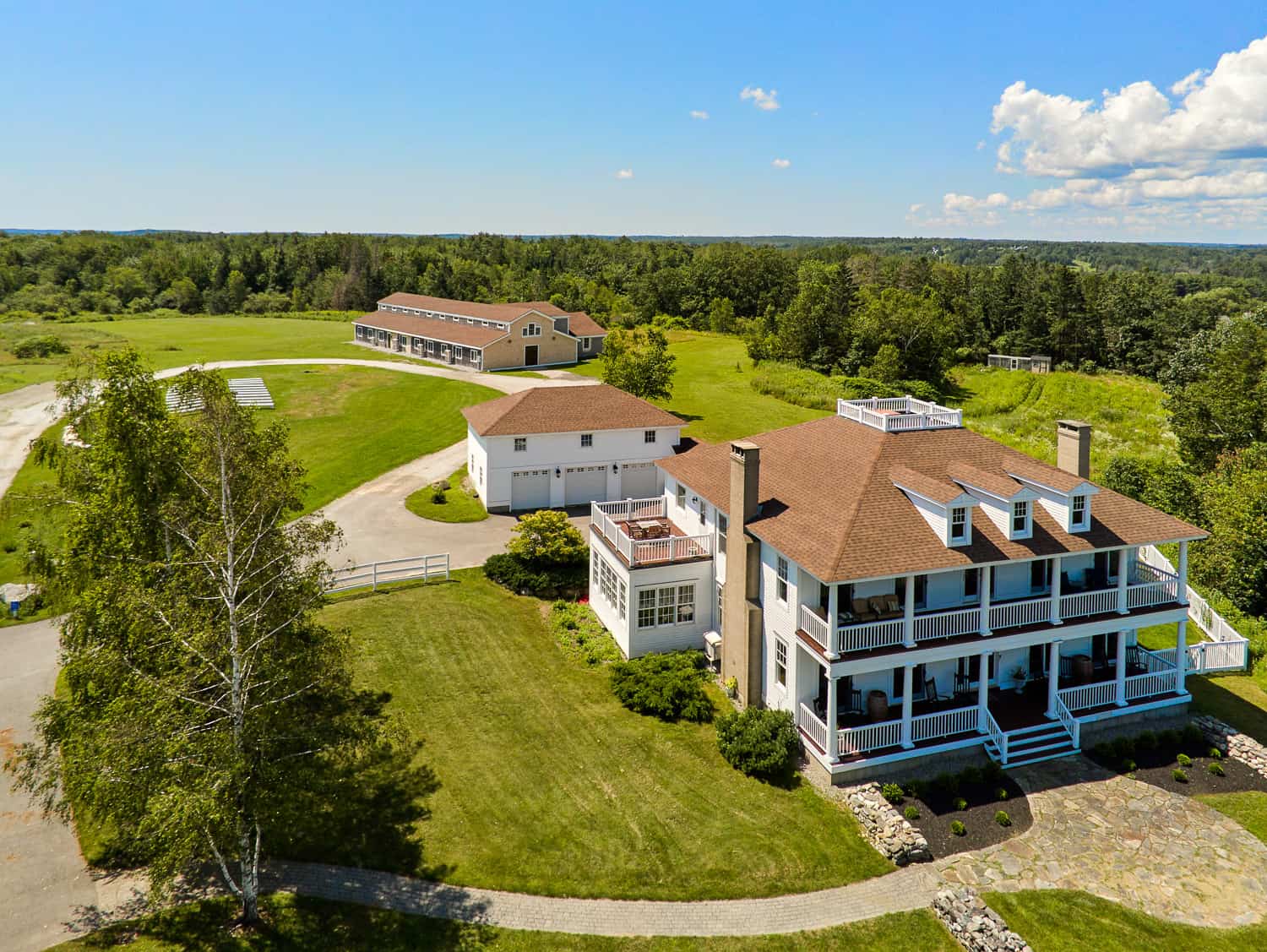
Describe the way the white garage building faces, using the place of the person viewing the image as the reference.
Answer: facing the viewer

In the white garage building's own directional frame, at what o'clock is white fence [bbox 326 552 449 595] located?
The white fence is roughly at 1 o'clock from the white garage building.

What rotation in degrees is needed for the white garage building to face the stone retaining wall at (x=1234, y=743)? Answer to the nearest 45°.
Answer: approximately 45° to its left

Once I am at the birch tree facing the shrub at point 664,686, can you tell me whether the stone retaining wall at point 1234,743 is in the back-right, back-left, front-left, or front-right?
front-right

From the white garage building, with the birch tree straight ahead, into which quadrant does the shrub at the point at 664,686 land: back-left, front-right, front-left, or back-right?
front-left

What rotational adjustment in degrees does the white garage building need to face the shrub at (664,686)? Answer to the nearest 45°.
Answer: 0° — it already faces it

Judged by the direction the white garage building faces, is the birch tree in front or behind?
in front

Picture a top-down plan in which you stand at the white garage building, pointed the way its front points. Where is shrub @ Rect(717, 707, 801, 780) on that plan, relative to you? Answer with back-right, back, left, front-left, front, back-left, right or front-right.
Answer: front

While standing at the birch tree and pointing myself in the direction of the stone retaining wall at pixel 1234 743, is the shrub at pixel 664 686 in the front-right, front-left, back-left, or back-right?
front-left

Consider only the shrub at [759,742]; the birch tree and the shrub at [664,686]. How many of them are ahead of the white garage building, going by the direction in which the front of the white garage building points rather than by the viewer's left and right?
3

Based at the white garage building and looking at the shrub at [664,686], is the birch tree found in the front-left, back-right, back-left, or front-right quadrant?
front-right

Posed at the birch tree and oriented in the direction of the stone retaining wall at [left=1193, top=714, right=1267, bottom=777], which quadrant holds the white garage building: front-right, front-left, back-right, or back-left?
front-left
